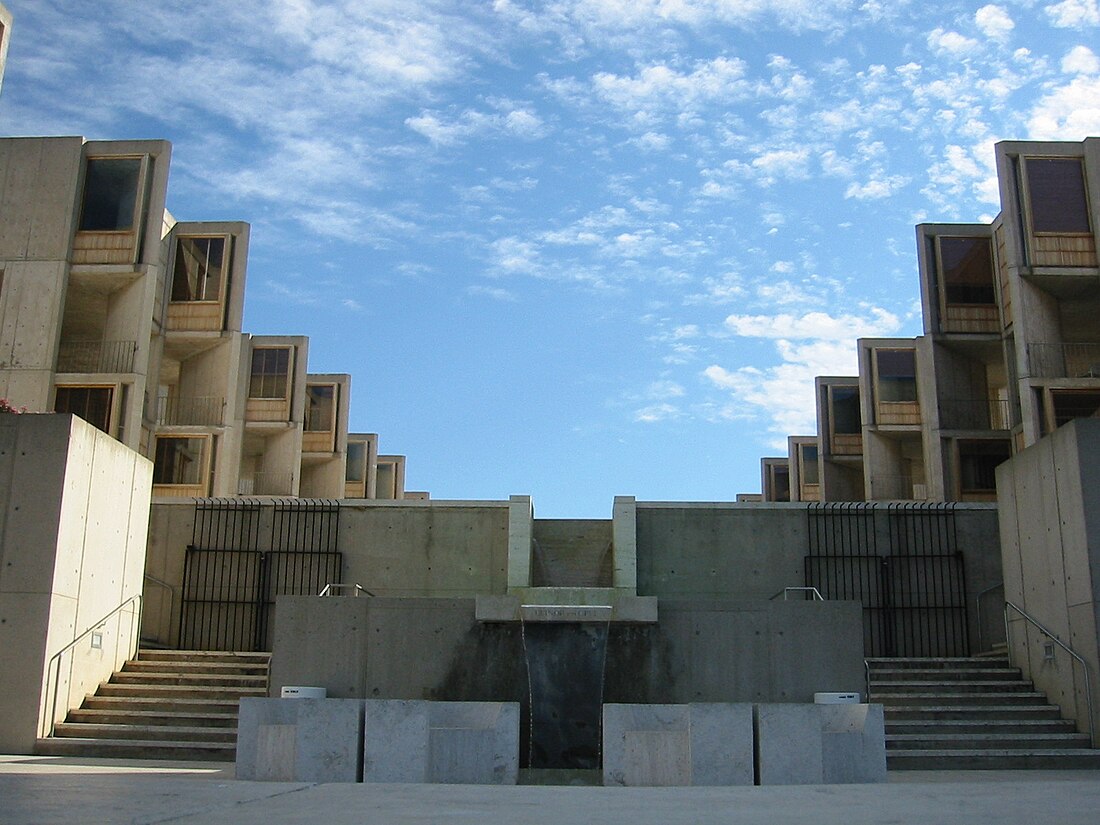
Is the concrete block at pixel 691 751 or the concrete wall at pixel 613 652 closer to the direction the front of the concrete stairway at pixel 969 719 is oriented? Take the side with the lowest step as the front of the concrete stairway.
the concrete block

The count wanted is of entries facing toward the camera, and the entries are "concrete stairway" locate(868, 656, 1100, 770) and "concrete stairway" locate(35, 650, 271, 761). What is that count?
2

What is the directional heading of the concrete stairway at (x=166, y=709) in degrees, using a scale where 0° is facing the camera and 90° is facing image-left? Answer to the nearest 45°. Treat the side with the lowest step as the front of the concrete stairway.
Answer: approximately 0°

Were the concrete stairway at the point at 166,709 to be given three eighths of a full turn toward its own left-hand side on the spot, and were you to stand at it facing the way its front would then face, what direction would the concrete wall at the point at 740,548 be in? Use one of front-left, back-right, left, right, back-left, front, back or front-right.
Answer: front-right

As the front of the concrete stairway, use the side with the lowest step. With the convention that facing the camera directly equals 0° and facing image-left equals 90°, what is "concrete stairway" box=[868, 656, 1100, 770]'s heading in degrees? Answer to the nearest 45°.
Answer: approximately 0°

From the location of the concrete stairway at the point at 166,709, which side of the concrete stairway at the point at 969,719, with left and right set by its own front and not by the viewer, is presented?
right

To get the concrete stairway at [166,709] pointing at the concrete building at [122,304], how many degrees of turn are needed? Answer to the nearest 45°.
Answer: approximately 180°

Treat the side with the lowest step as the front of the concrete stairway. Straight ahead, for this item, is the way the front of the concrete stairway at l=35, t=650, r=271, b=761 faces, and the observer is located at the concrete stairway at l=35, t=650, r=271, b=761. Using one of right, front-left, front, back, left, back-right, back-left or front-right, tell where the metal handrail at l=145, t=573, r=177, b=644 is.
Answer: back

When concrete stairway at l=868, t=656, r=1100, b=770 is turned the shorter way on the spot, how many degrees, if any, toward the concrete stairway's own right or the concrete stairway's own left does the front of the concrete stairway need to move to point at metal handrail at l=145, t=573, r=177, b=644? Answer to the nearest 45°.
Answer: approximately 90° to the concrete stairway's own right
